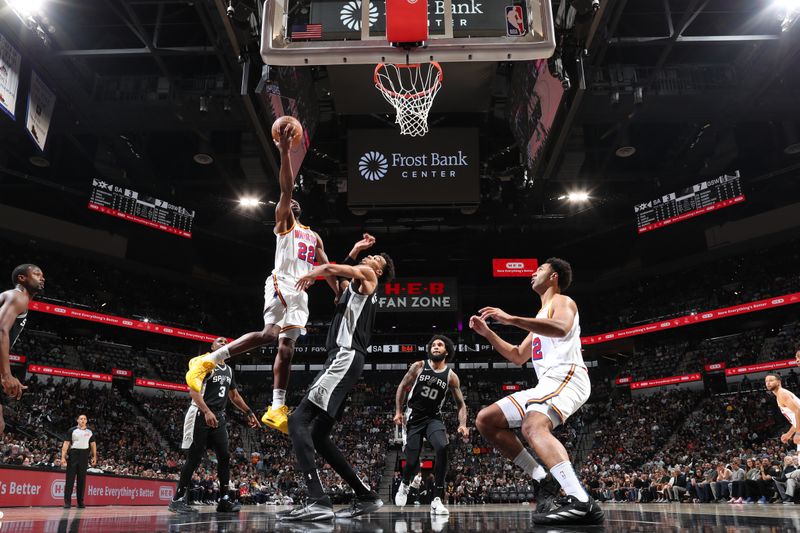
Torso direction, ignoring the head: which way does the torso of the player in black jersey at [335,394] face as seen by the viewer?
to the viewer's left

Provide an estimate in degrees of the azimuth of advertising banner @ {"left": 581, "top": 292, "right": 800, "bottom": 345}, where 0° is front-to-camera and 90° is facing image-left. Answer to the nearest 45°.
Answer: approximately 45°

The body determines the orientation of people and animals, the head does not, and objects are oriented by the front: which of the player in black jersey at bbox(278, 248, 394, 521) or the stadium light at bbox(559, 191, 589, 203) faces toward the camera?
the stadium light

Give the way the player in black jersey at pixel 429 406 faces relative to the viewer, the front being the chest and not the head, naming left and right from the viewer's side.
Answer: facing the viewer

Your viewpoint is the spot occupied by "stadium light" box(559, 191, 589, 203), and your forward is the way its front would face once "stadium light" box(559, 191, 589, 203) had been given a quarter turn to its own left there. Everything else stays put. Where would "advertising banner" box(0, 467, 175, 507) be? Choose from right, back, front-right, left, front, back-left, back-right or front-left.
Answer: back-right

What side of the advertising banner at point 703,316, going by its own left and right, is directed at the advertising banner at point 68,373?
front

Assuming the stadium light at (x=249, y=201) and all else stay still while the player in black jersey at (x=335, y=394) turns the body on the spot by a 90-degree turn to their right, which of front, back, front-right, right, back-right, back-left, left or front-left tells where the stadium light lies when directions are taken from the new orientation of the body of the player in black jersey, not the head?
front

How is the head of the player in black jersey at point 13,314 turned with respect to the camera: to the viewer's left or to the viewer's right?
to the viewer's right

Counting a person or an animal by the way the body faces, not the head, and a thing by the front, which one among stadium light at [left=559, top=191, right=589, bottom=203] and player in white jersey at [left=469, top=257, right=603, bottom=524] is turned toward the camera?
the stadium light

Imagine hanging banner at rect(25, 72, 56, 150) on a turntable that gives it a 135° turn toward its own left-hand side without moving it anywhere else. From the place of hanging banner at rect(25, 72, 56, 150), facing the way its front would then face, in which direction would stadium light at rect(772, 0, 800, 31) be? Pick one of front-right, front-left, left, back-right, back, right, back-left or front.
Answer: back-right

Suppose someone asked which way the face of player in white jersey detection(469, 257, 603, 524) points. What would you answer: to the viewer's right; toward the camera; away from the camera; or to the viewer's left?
to the viewer's left

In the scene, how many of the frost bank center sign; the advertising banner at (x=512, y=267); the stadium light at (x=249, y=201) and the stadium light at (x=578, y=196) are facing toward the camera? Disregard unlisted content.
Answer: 4

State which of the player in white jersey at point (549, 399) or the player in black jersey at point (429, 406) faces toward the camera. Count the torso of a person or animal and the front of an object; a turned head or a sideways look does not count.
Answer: the player in black jersey

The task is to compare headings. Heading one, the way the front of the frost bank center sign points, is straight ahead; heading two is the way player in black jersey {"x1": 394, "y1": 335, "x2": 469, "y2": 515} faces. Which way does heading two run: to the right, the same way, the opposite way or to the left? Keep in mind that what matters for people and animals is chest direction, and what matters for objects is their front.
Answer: the same way

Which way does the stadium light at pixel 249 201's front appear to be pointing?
toward the camera

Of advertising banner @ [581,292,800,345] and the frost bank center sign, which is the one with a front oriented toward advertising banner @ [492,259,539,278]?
advertising banner @ [581,292,800,345]

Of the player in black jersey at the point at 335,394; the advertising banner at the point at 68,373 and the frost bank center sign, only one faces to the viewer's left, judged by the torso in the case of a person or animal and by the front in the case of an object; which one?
the player in black jersey

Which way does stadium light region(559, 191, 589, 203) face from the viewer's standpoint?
toward the camera

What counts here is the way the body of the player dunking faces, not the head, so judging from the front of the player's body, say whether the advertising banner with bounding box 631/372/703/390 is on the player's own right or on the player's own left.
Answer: on the player's own left

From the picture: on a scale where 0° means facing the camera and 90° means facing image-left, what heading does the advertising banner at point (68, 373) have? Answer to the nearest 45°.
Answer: approximately 315°

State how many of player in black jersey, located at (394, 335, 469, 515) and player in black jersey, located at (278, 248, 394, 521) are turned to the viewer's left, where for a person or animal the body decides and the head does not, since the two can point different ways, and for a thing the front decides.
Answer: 1
